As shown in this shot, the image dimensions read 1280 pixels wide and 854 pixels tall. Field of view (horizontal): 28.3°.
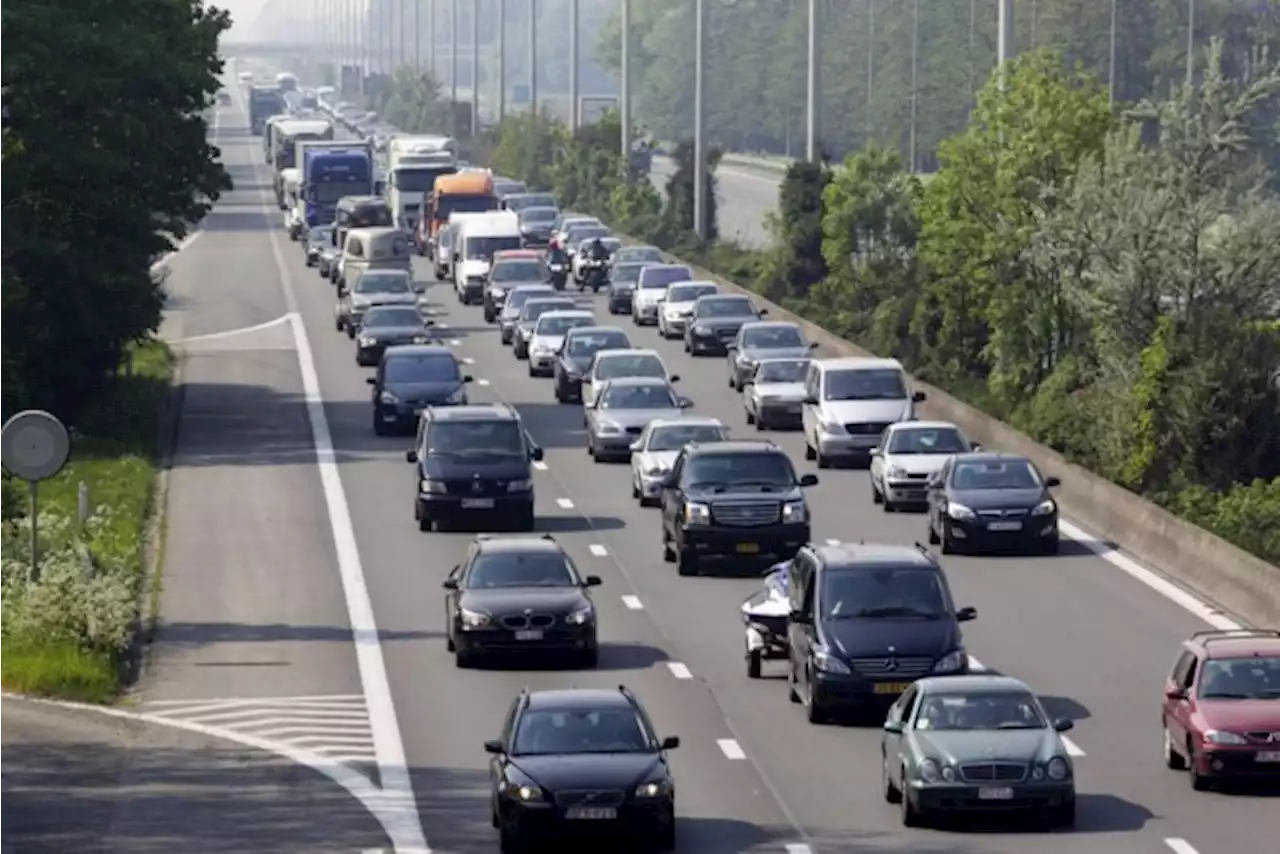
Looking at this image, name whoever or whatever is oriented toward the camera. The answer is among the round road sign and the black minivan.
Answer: the black minivan

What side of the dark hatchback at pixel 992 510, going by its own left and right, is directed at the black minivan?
front

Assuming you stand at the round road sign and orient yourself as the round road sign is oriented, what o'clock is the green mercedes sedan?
The green mercedes sedan is roughly at 5 o'clock from the round road sign.

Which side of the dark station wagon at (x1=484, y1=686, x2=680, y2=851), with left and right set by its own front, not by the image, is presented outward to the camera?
front

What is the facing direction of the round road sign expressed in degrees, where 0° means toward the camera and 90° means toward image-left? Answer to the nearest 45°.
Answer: approximately 180°

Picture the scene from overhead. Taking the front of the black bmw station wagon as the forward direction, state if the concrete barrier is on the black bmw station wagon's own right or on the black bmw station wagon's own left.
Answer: on the black bmw station wagon's own left

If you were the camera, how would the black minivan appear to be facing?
facing the viewer

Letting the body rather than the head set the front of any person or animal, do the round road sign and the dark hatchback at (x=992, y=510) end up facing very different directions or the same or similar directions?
very different directions

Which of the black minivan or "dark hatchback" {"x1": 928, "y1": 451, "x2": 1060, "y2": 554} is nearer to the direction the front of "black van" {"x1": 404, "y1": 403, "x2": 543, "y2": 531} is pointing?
the black minivan

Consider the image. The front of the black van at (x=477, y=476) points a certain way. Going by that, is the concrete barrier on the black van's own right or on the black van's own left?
on the black van's own left

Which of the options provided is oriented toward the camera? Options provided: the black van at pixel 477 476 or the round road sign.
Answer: the black van

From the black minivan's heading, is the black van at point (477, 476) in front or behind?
behind

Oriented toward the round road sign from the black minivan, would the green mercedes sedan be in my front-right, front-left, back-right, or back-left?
back-left

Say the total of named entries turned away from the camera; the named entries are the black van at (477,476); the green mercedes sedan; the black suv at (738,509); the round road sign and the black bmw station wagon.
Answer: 1

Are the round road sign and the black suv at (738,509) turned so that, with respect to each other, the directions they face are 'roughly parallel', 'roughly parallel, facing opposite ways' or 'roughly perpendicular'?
roughly parallel, facing opposite ways
